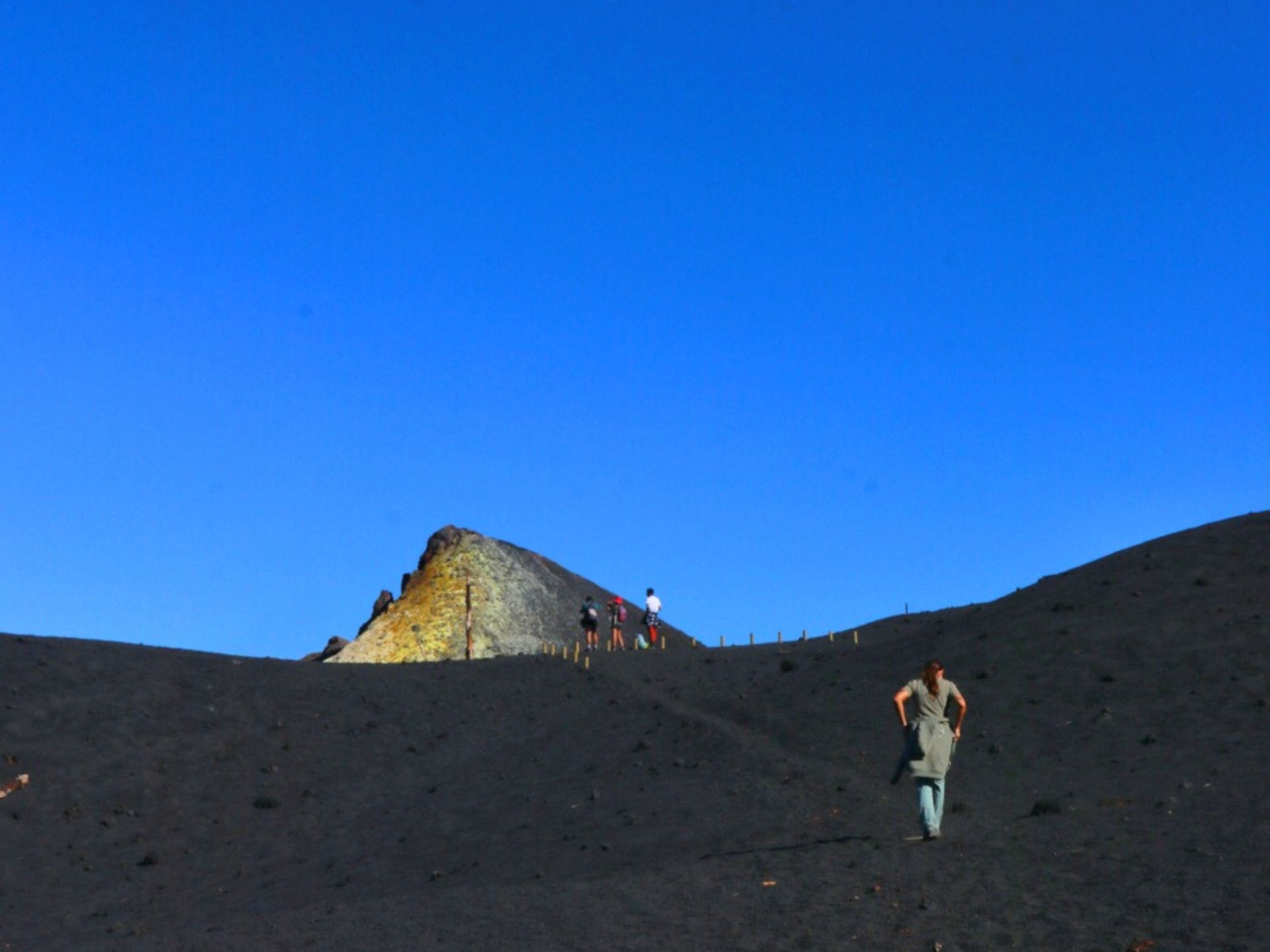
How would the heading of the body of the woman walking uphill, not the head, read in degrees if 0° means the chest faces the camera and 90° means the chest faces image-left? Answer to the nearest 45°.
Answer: approximately 180°
